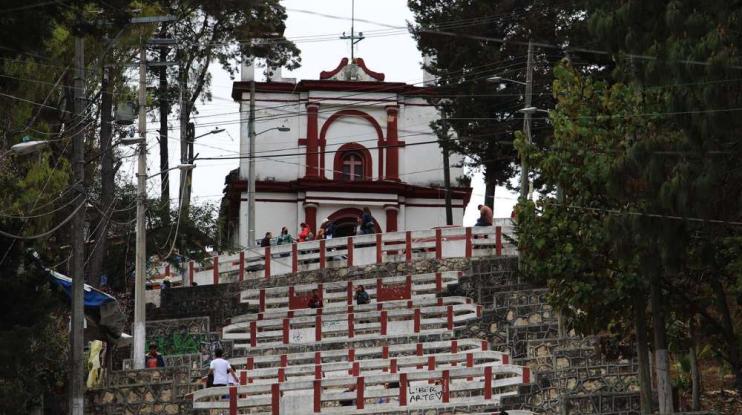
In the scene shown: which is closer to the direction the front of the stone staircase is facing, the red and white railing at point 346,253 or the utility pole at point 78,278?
the utility pole

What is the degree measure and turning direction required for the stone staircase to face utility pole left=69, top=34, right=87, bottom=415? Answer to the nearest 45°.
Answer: approximately 45° to its right

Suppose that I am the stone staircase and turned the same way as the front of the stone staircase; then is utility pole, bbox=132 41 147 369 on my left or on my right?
on my right

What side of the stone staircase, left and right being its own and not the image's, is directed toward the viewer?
front

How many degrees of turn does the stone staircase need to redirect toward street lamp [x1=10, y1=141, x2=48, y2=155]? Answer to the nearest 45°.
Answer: approximately 45° to its right

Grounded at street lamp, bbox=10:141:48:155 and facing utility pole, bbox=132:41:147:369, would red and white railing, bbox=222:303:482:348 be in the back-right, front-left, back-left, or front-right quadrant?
front-right
